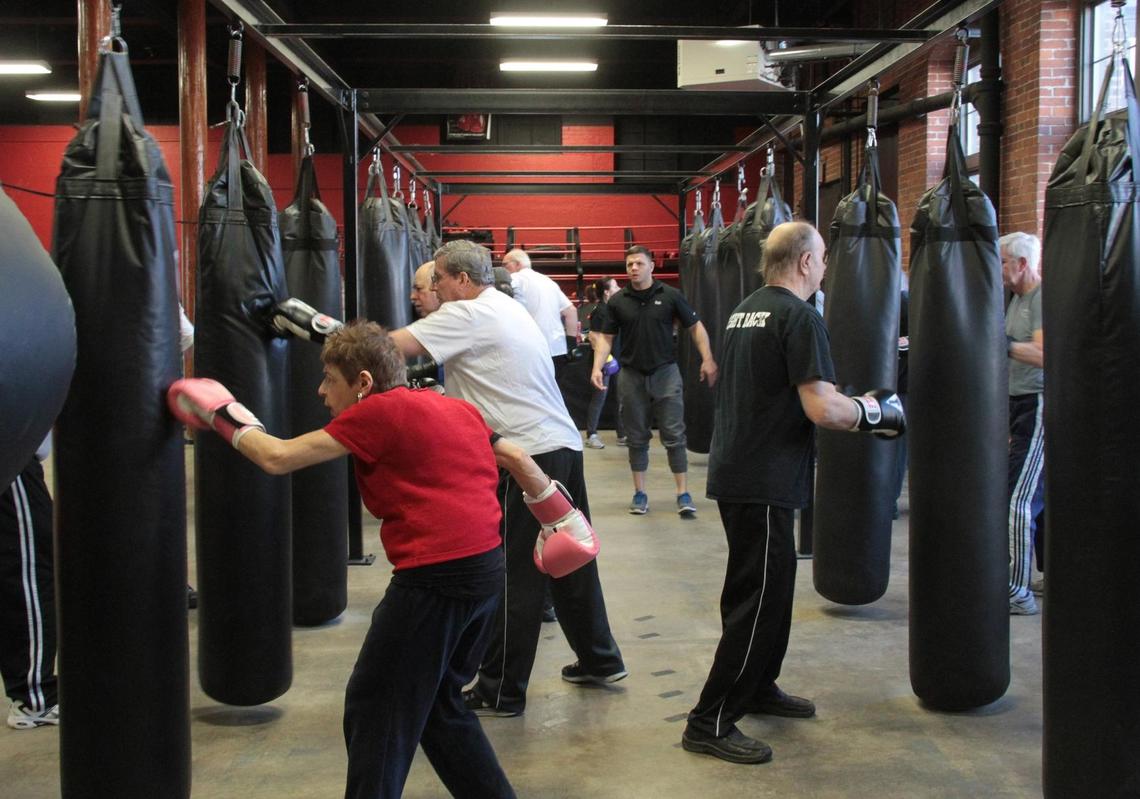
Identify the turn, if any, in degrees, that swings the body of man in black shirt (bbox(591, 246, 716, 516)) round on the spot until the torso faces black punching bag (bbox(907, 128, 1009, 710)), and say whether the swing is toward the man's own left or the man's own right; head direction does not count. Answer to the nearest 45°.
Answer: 0° — they already face it

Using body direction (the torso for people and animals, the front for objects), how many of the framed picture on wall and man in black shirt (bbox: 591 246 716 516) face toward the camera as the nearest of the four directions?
2

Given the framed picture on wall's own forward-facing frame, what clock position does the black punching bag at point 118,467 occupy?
The black punching bag is roughly at 12 o'clock from the framed picture on wall.

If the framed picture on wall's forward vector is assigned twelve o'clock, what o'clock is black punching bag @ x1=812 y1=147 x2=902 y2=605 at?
The black punching bag is roughly at 12 o'clock from the framed picture on wall.

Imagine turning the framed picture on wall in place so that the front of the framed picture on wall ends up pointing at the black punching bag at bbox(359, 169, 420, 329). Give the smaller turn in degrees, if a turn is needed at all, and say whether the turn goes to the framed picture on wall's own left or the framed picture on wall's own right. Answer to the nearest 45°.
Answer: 0° — it already faces it

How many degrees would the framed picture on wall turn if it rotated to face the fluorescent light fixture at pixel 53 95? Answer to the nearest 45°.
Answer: approximately 90° to its right

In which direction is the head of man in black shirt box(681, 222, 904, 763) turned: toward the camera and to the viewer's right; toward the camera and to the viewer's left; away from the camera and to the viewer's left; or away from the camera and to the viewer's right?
away from the camera and to the viewer's right

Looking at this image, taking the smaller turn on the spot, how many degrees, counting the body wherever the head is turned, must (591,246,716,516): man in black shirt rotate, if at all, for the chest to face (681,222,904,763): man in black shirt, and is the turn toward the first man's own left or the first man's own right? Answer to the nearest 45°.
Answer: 0° — they already face them

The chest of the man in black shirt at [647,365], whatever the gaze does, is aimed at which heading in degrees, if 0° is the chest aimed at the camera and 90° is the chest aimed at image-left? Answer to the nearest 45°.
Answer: approximately 0°

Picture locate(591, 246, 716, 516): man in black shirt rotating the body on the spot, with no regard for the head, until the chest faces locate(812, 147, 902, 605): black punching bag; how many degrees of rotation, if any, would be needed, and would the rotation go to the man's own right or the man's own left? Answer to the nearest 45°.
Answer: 0° — they already face it
